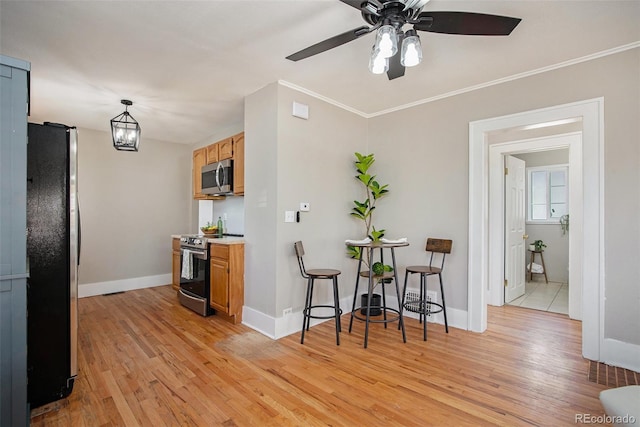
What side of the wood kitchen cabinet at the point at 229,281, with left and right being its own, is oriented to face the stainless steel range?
right

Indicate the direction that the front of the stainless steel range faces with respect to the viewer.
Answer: facing the viewer and to the left of the viewer

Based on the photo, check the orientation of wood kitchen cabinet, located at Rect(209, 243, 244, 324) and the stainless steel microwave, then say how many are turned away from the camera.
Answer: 0

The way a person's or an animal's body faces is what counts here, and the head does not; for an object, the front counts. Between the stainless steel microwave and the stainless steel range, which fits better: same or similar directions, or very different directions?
same or similar directions

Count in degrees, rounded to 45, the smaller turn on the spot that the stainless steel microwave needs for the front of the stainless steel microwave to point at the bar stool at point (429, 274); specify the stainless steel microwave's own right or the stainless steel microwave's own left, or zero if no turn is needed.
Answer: approximately 90° to the stainless steel microwave's own left

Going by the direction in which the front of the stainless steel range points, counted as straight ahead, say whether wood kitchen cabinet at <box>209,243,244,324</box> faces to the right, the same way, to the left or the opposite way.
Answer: the same way

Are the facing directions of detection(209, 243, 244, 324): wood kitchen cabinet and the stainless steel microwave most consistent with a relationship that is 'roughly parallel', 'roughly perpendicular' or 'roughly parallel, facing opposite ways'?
roughly parallel

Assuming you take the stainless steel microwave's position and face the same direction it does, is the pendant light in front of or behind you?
in front

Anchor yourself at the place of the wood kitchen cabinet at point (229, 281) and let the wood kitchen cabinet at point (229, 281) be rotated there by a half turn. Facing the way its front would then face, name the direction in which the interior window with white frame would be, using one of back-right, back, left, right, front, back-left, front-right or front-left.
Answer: front-right

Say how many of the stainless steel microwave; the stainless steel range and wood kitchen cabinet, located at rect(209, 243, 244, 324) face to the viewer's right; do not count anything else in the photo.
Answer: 0

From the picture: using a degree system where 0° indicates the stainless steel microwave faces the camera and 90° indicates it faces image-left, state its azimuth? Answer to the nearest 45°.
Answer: approximately 45°

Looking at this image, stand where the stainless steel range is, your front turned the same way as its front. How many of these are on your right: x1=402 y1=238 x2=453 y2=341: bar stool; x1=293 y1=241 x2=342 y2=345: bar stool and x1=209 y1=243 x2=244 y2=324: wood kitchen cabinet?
0

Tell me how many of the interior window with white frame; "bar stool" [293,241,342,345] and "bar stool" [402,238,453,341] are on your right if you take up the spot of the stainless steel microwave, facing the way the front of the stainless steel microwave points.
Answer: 0

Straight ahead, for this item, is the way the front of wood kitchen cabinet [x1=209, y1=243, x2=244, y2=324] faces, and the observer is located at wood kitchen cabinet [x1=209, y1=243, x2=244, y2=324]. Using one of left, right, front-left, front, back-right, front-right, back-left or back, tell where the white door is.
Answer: back-left

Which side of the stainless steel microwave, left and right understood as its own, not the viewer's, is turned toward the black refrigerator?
front

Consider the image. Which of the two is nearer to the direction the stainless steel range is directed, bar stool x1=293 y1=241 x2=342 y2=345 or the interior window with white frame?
the bar stool

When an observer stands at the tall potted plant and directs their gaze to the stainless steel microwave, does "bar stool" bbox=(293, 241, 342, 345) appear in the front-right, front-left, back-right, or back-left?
front-left
